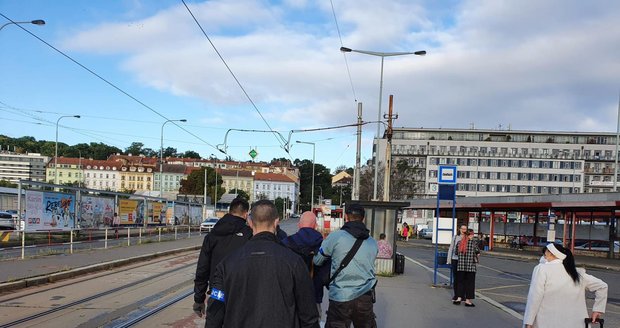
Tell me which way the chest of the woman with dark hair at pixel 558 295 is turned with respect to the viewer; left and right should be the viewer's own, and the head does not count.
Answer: facing away from the viewer and to the left of the viewer

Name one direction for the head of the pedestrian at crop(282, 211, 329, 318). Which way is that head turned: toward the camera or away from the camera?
away from the camera

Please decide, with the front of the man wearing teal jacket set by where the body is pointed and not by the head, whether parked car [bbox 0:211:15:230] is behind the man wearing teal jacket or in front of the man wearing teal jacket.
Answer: in front

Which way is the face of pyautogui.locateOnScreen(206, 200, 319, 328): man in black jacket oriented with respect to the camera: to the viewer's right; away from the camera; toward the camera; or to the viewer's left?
away from the camera

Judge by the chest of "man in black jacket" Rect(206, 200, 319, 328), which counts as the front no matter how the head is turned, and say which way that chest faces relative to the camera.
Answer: away from the camera

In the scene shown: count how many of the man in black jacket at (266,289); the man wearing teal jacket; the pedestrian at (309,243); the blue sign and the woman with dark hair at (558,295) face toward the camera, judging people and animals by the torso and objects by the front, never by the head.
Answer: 1

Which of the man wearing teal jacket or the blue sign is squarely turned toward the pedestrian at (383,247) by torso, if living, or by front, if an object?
the man wearing teal jacket

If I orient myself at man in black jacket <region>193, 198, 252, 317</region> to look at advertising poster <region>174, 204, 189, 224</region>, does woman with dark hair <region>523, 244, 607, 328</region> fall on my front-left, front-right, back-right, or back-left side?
back-right

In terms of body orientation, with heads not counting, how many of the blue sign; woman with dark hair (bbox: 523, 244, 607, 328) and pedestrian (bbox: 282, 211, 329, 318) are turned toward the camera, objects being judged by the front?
1

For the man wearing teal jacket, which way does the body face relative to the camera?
away from the camera

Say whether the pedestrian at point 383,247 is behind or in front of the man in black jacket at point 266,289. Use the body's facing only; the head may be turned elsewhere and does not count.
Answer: in front

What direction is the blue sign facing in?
toward the camera
